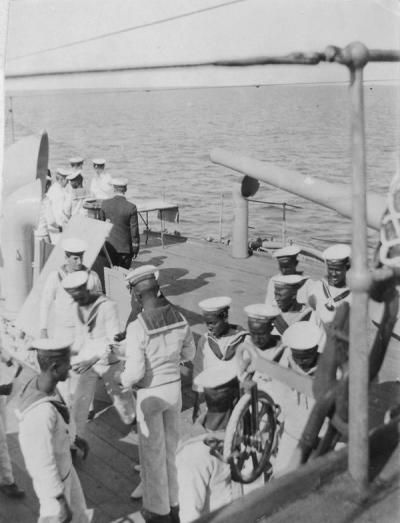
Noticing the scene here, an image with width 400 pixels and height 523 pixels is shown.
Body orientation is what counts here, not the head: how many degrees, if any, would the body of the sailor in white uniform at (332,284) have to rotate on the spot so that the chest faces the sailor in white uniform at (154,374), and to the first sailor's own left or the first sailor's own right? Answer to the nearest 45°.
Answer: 0° — they already face them

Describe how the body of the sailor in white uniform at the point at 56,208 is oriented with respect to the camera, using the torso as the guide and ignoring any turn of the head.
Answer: to the viewer's right

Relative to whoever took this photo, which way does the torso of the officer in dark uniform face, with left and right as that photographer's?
facing away from the viewer

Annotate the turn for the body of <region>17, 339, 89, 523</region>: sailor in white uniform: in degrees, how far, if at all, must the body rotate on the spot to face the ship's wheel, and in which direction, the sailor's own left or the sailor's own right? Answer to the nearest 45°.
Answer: approximately 45° to the sailor's own right

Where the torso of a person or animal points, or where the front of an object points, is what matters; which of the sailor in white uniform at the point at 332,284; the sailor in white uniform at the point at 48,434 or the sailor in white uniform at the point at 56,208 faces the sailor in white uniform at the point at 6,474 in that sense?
the sailor in white uniform at the point at 332,284

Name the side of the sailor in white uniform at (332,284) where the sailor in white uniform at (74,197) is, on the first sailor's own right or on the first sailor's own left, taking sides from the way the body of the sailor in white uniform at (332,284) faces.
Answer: on the first sailor's own right

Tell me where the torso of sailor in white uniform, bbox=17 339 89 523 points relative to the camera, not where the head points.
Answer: to the viewer's right

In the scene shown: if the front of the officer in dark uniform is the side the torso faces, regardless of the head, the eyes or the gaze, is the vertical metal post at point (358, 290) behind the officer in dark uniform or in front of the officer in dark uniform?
behind

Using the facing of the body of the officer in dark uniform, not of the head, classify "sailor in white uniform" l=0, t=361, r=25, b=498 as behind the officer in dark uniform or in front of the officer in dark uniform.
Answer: behind
